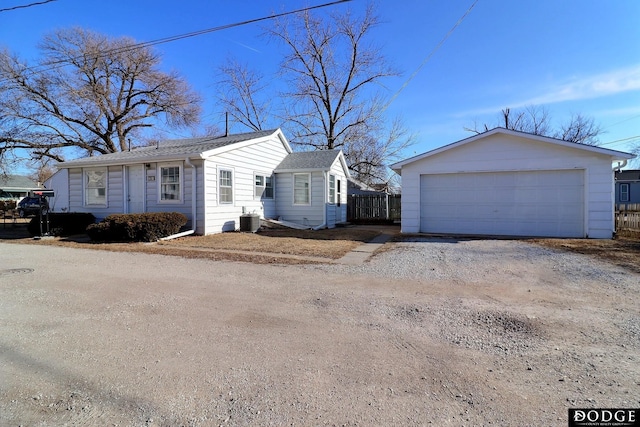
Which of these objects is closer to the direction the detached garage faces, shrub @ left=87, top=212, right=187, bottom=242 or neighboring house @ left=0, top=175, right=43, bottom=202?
the shrub

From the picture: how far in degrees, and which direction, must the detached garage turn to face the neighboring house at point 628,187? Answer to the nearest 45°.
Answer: approximately 180°

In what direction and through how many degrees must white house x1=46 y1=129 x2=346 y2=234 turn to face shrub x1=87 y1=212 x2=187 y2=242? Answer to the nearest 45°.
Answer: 0° — it already faces it

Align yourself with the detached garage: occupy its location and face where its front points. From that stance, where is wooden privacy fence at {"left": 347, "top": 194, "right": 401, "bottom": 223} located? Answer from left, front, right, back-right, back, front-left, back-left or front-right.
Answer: back-right

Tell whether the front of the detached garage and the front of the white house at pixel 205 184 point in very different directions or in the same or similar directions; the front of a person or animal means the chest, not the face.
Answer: same or similar directions

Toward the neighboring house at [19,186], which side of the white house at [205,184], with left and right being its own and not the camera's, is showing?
right

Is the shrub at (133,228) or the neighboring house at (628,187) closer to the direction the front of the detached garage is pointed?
the shrub

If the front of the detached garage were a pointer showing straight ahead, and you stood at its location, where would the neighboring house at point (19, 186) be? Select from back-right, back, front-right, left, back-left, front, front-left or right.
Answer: right

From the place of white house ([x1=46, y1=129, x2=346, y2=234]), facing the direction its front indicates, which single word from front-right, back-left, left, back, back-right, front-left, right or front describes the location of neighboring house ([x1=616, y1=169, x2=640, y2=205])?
back-left

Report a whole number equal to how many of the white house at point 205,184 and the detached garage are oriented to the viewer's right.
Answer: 0

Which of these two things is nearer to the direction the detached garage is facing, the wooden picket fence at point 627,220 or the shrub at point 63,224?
the shrub

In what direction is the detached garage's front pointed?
toward the camera

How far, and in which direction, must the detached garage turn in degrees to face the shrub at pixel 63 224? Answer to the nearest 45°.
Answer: approximately 45° to its right

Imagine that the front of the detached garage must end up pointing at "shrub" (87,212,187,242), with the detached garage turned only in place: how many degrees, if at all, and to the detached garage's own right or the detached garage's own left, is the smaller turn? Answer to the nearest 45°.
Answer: approximately 45° to the detached garage's own right
